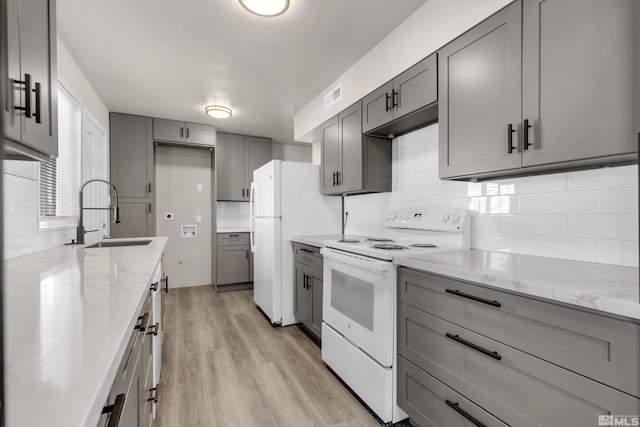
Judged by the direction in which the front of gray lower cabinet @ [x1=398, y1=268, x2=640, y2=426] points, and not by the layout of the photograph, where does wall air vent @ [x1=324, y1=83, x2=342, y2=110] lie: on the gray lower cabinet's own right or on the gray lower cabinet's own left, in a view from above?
on the gray lower cabinet's own right

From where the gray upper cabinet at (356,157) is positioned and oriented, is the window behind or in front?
in front

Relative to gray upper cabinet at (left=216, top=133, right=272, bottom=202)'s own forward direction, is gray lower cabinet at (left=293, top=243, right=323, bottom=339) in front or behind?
in front

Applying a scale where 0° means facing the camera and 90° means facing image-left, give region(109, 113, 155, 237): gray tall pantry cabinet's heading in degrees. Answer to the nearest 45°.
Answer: approximately 0°

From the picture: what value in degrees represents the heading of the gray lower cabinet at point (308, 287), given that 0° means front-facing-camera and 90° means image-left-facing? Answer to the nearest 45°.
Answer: approximately 45°

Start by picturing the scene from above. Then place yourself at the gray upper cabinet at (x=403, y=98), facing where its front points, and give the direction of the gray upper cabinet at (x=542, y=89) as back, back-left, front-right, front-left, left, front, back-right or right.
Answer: left

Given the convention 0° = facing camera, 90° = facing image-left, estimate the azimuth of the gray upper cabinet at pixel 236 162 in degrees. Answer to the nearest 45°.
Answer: approximately 0°

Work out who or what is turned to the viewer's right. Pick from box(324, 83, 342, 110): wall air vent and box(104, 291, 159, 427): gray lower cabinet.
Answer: the gray lower cabinet

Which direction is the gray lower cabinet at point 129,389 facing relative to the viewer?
to the viewer's right

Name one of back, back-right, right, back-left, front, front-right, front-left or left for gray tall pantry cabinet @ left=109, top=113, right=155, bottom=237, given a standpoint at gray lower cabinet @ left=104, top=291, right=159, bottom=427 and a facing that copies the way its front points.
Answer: left
